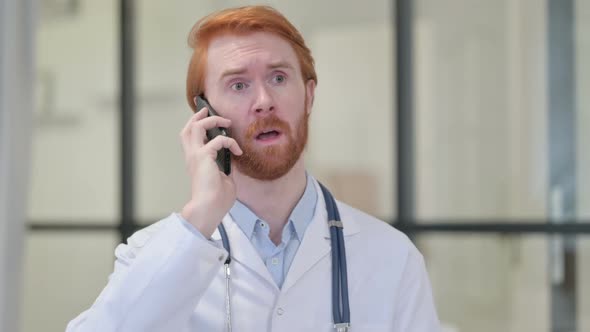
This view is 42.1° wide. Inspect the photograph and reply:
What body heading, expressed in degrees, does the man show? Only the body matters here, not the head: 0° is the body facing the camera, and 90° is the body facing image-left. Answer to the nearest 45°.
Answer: approximately 0°
